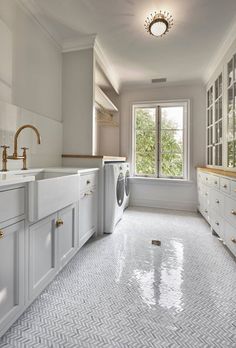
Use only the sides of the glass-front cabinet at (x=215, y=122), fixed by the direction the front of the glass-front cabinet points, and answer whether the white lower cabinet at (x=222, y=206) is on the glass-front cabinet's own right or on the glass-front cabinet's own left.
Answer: on the glass-front cabinet's own left

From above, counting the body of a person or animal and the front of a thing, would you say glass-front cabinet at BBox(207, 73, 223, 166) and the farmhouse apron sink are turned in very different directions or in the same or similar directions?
very different directions

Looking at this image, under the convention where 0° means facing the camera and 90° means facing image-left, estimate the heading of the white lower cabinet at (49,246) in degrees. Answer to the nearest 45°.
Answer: approximately 315°

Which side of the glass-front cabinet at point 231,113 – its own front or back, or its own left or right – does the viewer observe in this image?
left

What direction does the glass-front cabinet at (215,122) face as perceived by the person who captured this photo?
facing to the left of the viewer

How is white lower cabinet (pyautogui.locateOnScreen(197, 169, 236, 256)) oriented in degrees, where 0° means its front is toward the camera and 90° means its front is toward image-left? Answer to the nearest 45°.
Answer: approximately 90°

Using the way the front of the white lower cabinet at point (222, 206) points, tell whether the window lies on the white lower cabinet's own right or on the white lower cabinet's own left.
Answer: on the white lower cabinet's own right
